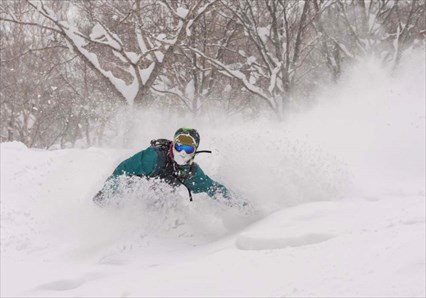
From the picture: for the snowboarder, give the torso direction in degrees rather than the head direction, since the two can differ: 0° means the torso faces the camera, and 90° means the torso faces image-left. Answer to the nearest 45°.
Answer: approximately 0°
